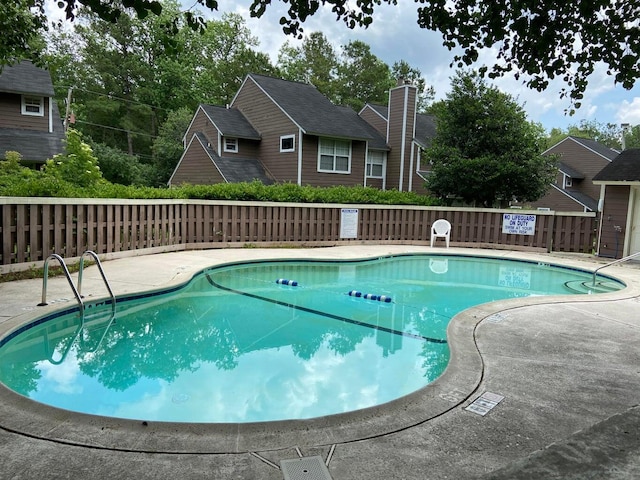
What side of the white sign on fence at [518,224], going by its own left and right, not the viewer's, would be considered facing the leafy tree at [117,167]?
right

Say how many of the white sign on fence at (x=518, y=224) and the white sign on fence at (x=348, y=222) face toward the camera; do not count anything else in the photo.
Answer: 2

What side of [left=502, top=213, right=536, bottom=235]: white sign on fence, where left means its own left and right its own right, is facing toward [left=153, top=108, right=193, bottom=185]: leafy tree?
right

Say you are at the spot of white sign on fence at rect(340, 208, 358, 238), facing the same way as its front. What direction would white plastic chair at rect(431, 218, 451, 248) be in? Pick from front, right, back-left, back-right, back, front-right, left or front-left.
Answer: left

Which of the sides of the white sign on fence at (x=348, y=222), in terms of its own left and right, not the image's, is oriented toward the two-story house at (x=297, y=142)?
back

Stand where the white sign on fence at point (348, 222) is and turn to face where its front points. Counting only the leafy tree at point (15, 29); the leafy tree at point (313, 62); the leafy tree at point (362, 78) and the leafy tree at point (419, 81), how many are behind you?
3

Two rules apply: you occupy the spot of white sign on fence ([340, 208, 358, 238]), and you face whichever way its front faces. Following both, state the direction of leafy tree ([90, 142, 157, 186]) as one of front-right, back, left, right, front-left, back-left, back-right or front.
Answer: back-right

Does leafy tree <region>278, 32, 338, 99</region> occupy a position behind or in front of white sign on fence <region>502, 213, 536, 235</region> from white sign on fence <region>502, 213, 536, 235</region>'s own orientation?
behind

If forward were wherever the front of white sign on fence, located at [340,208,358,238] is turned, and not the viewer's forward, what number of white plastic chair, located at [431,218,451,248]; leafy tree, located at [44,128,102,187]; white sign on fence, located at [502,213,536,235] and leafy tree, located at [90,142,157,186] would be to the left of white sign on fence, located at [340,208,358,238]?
2

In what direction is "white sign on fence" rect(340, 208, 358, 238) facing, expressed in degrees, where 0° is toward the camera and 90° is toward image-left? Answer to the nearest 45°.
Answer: approximately 0°
